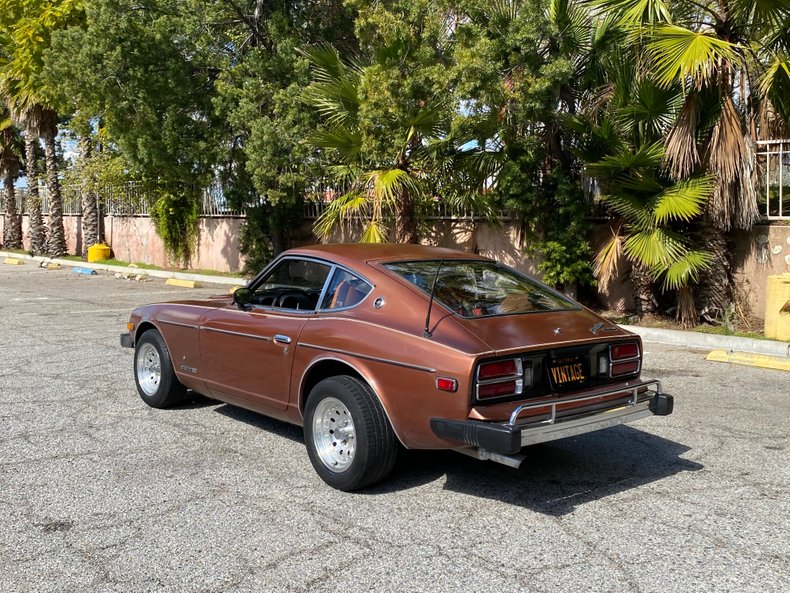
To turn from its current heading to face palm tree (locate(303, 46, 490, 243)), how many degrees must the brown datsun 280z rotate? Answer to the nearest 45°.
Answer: approximately 45° to its right

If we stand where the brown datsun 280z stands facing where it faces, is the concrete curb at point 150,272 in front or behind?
in front

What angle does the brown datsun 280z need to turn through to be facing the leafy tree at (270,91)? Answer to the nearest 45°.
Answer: approximately 45° to its right

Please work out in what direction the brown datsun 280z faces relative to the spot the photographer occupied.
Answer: facing away from the viewer and to the left of the viewer

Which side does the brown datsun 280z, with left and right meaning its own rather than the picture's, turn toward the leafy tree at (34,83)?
front

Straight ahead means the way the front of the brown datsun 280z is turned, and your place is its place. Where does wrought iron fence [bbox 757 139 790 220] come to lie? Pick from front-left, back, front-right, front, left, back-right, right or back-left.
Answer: right

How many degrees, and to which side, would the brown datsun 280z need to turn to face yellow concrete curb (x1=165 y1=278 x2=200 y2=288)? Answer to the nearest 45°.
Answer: approximately 45° to its right

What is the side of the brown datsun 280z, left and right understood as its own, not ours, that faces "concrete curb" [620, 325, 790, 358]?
right

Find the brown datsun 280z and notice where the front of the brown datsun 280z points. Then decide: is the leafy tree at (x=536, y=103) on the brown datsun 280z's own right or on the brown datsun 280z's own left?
on the brown datsun 280z's own right

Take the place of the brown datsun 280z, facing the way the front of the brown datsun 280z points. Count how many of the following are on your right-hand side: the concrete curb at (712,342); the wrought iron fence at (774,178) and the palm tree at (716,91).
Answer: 3

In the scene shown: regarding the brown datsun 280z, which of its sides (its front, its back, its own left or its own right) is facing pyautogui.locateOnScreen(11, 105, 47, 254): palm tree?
front
